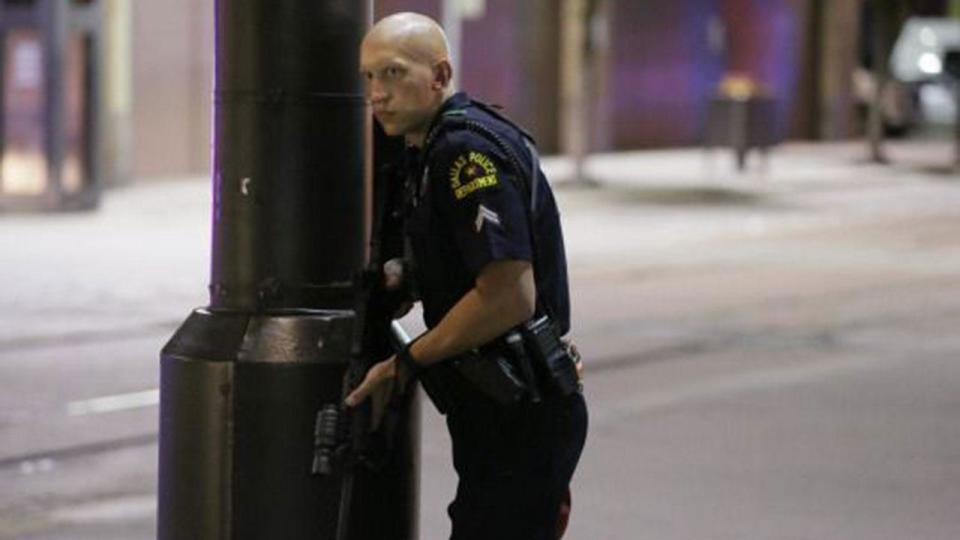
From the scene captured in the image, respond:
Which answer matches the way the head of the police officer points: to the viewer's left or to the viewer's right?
to the viewer's left

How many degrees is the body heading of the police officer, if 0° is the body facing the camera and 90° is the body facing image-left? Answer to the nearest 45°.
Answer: approximately 90°
